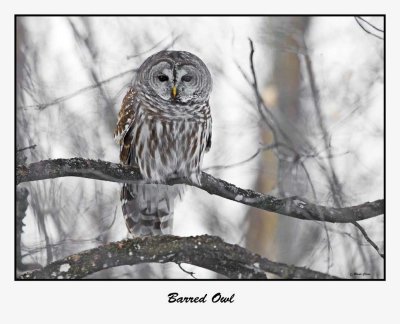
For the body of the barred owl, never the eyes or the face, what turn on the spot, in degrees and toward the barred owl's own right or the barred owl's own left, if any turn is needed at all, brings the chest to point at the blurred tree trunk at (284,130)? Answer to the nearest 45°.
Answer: approximately 90° to the barred owl's own left

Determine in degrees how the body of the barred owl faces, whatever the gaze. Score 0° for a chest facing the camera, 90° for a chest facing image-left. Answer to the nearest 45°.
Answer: approximately 0°

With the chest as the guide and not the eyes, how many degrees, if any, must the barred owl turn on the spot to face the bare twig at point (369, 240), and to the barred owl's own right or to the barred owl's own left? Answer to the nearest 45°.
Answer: approximately 45° to the barred owl's own left
